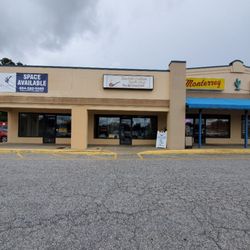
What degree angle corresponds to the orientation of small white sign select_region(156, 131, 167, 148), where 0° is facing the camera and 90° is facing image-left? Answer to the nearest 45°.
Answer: approximately 0°

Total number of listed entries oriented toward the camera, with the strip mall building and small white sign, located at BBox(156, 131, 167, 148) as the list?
2

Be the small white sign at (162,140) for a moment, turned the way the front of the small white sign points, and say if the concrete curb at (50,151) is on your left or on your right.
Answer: on your right

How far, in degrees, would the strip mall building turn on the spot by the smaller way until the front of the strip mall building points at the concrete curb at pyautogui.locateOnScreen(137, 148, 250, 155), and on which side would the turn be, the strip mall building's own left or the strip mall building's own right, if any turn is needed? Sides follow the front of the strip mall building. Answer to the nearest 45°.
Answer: approximately 90° to the strip mall building's own left
